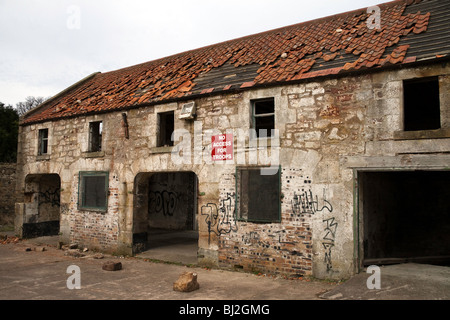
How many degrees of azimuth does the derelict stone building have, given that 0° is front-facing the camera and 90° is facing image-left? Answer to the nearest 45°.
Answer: approximately 45°

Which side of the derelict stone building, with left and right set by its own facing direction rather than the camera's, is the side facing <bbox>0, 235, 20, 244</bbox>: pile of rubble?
right

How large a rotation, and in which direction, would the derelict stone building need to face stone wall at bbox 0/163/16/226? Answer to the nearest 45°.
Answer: approximately 90° to its right

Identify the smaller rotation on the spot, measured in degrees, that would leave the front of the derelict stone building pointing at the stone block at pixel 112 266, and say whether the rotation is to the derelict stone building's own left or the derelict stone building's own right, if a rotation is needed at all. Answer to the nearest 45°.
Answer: approximately 45° to the derelict stone building's own right

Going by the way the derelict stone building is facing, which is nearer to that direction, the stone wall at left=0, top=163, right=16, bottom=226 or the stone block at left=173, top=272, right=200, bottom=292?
the stone block

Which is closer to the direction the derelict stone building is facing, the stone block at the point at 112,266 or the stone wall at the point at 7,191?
the stone block

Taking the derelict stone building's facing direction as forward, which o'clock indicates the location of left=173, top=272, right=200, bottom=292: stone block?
The stone block is roughly at 12 o'clock from the derelict stone building.
